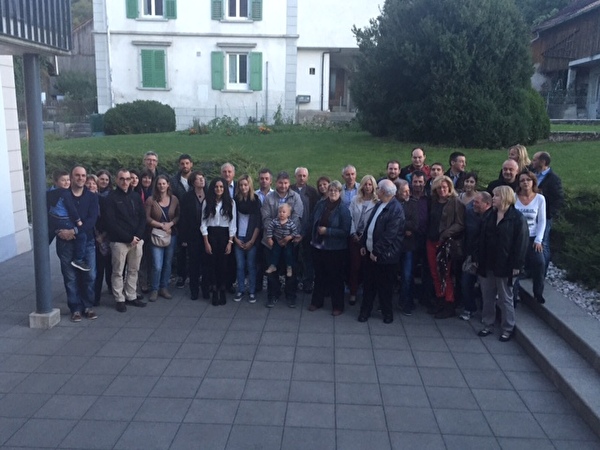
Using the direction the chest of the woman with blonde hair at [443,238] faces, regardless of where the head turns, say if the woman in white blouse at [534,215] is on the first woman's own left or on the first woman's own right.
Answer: on the first woman's own left

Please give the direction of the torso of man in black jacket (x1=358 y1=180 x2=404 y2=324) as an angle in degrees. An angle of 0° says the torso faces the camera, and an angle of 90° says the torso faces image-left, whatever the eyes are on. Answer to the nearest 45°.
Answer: approximately 45°

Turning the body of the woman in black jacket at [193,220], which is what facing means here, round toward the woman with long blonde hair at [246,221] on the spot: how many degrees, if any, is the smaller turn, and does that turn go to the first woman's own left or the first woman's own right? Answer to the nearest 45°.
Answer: approximately 45° to the first woman's own left

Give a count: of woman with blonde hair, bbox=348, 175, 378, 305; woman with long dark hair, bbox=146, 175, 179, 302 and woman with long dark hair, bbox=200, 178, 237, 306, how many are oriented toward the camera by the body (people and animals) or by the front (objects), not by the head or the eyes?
3

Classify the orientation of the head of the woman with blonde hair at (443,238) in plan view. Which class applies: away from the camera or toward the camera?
toward the camera

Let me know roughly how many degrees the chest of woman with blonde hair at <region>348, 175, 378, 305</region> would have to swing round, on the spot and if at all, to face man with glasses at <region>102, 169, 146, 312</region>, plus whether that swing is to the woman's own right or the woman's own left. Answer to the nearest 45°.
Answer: approximately 90° to the woman's own right

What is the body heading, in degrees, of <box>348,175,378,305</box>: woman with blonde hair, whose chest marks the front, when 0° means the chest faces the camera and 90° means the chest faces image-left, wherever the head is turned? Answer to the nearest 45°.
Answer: approximately 0°

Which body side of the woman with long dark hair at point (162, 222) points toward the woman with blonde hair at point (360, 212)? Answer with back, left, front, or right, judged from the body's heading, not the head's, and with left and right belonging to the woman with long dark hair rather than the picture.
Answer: left

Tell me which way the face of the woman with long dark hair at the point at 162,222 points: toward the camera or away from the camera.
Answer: toward the camera

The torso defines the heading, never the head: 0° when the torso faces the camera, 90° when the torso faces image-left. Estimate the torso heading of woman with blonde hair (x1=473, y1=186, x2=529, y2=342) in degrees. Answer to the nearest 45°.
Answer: approximately 45°

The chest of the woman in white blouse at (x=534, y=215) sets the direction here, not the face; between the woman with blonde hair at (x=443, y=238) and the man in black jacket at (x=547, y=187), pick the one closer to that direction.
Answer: the woman with blonde hair

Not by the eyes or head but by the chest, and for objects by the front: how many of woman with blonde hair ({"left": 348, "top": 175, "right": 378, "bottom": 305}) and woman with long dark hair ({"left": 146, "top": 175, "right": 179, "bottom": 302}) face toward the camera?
2

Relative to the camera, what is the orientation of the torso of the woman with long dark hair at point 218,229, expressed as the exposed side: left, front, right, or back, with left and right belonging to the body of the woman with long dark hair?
front

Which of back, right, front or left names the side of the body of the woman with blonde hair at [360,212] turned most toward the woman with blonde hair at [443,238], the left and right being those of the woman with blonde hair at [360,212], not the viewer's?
left

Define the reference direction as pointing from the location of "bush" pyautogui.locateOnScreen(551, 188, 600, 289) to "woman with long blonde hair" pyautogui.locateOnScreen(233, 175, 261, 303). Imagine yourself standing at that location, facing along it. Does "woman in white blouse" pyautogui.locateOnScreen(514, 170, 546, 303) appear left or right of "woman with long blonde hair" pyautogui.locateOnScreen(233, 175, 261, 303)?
left
